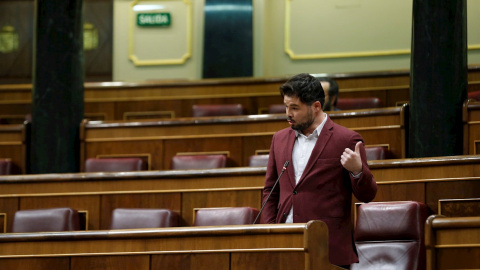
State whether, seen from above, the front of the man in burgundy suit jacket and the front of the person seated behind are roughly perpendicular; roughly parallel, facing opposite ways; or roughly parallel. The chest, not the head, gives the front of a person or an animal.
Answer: roughly parallel

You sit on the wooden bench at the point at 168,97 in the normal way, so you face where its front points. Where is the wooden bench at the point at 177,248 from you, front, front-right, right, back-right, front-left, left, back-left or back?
front

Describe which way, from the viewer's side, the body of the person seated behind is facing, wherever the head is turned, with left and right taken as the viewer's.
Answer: facing the viewer and to the left of the viewer

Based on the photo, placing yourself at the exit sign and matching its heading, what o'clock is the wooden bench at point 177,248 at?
The wooden bench is roughly at 12 o'clock from the exit sign.

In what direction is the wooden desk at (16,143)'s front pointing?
toward the camera

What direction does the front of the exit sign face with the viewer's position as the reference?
facing the viewer

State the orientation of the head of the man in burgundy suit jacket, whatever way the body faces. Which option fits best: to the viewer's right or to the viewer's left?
to the viewer's left

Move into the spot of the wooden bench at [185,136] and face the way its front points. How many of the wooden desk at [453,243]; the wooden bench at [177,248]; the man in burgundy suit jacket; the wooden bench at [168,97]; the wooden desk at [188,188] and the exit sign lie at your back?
2

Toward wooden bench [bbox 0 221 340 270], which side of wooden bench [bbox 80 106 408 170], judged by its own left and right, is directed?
front

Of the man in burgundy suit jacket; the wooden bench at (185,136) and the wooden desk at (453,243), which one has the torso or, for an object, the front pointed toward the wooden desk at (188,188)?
the wooden bench

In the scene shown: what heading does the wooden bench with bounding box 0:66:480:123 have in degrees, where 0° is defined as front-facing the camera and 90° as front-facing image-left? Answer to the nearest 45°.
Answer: approximately 0°
